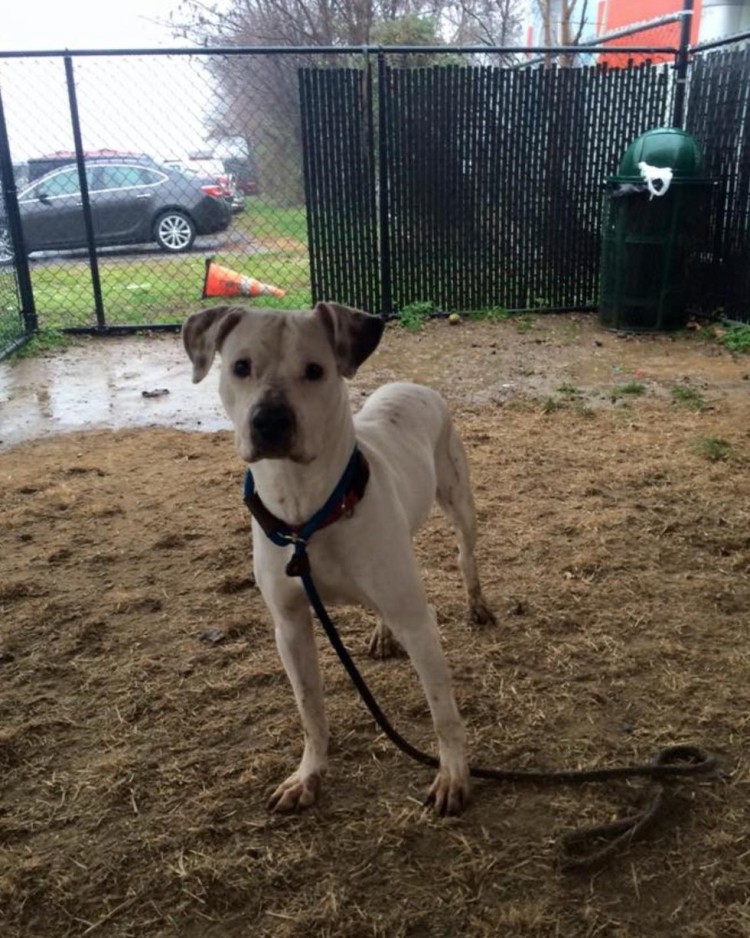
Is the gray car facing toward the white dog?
no

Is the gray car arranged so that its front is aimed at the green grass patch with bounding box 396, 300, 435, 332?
no

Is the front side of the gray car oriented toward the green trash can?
no

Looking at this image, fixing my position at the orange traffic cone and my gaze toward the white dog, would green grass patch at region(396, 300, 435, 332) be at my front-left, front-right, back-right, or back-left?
front-left

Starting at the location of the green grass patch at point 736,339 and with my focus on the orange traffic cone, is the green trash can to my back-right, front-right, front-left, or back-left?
front-right
